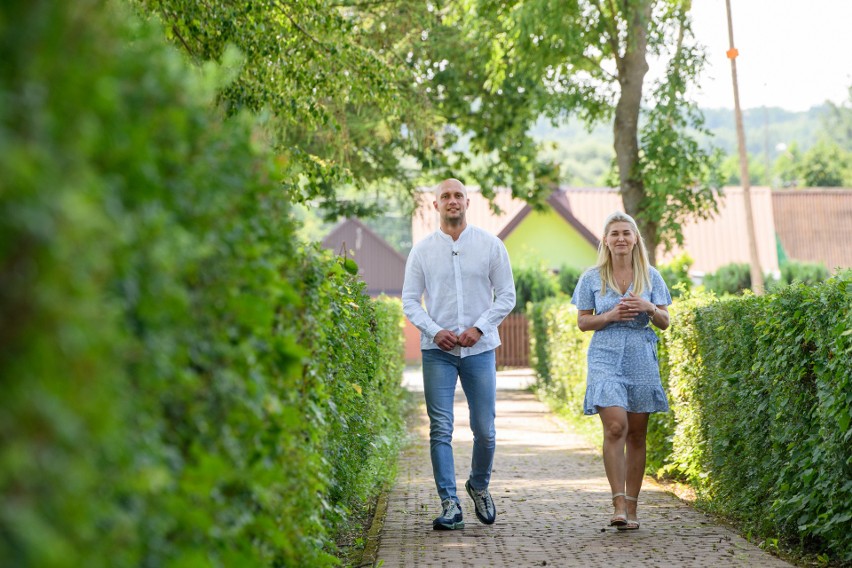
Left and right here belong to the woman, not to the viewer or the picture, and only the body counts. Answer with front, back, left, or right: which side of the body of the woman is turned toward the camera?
front

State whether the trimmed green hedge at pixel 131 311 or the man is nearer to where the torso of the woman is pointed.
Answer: the trimmed green hedge

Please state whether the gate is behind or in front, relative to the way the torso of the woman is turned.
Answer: behind

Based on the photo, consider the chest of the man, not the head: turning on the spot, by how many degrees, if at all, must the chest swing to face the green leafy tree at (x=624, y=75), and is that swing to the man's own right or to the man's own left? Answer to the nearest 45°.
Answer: approximately 180°

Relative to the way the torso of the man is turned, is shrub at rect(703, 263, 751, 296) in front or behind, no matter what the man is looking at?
behind

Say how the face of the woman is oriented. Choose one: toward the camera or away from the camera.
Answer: toward the camera

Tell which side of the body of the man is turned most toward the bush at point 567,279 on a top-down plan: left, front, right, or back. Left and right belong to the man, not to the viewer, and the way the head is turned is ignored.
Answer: back

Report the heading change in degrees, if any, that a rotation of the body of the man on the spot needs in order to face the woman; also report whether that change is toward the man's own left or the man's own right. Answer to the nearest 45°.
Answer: approximately 90° to the man's own left

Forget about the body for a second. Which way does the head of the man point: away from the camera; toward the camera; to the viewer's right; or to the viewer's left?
toward the camera

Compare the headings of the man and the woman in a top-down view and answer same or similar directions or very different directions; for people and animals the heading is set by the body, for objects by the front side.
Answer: same or similar directions

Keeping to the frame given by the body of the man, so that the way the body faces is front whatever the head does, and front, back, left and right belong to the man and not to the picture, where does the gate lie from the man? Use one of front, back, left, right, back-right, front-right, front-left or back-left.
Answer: back

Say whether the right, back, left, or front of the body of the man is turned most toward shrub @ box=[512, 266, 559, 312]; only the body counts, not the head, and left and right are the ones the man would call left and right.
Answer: back
